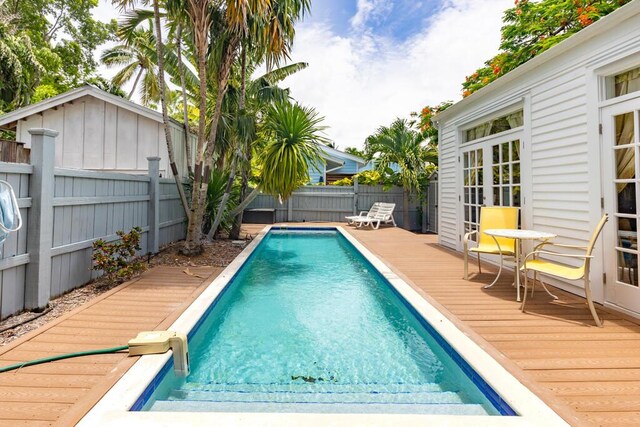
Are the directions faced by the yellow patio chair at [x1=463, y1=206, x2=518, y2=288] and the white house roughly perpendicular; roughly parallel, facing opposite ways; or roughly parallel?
roughly parallel

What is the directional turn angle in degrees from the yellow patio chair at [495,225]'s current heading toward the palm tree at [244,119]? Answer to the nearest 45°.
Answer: approximately 45° to its right

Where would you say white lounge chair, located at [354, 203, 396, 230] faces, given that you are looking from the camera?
facing the viewer and to the left of the viewer

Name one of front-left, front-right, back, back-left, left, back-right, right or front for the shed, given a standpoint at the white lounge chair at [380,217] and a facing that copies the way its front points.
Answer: front

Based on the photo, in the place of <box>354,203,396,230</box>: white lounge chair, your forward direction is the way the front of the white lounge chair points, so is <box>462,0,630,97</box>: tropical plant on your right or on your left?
on your left

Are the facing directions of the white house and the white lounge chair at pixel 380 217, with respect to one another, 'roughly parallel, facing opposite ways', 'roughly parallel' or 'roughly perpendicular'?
roughly parallel

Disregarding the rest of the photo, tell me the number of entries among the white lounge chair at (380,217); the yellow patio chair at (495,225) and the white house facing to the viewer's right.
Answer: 0

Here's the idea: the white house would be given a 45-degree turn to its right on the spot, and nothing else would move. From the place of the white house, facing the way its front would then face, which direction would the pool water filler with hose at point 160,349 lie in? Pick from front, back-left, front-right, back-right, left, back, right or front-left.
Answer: front-left

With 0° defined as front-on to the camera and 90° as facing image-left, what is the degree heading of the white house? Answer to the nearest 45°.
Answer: approximately 45°
